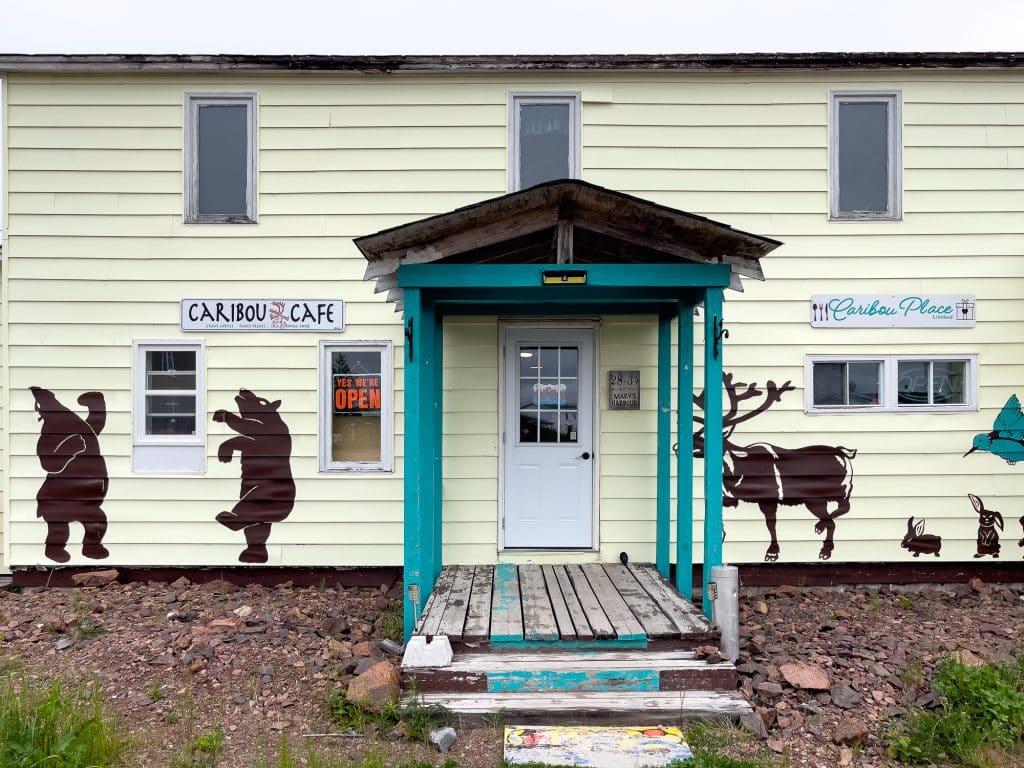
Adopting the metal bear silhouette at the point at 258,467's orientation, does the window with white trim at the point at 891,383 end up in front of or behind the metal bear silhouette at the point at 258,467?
behind

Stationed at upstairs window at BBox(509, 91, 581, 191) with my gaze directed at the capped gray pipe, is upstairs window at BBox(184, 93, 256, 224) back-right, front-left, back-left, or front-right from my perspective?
back-right

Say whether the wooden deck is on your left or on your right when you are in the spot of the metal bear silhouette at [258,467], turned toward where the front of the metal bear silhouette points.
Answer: on your left

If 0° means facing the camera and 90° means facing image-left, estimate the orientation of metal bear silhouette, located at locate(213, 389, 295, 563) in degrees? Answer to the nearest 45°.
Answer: approximately 90°

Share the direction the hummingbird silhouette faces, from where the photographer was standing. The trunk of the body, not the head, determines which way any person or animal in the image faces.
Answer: facing to the left of the viewer
